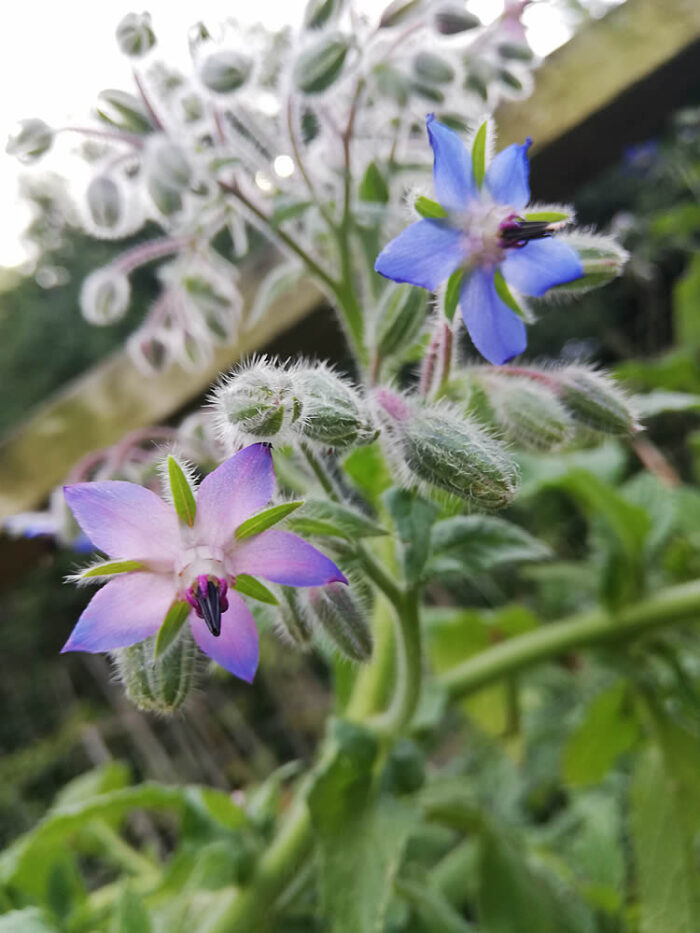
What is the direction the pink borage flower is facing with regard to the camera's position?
facing the viewer
